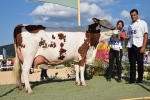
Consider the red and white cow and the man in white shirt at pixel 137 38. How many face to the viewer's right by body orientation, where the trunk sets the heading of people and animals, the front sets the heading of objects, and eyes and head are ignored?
1

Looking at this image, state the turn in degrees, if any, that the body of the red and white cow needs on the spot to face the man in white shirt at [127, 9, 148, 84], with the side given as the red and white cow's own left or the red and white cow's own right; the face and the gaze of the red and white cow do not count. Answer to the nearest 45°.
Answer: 0° — it already faces them

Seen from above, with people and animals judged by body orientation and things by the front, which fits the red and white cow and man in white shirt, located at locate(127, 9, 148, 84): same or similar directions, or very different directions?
very different directions

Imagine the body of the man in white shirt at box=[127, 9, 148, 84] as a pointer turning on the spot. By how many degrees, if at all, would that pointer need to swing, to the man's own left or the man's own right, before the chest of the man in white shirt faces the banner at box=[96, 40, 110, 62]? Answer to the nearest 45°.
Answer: approximately 90° to the man's own right

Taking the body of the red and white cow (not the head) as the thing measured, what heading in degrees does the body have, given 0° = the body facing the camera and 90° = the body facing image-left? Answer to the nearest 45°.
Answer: approximately 270°

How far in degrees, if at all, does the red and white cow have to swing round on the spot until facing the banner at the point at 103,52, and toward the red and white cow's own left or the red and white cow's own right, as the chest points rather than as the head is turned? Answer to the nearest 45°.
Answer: approximately 45° to the red and white cow's own left

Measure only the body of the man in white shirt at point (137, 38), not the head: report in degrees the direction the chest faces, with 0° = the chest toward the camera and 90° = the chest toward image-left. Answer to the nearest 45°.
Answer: approximately 45°

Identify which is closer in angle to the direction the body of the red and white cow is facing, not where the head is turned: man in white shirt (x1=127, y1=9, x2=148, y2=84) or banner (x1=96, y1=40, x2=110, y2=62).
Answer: the man in white shirt
